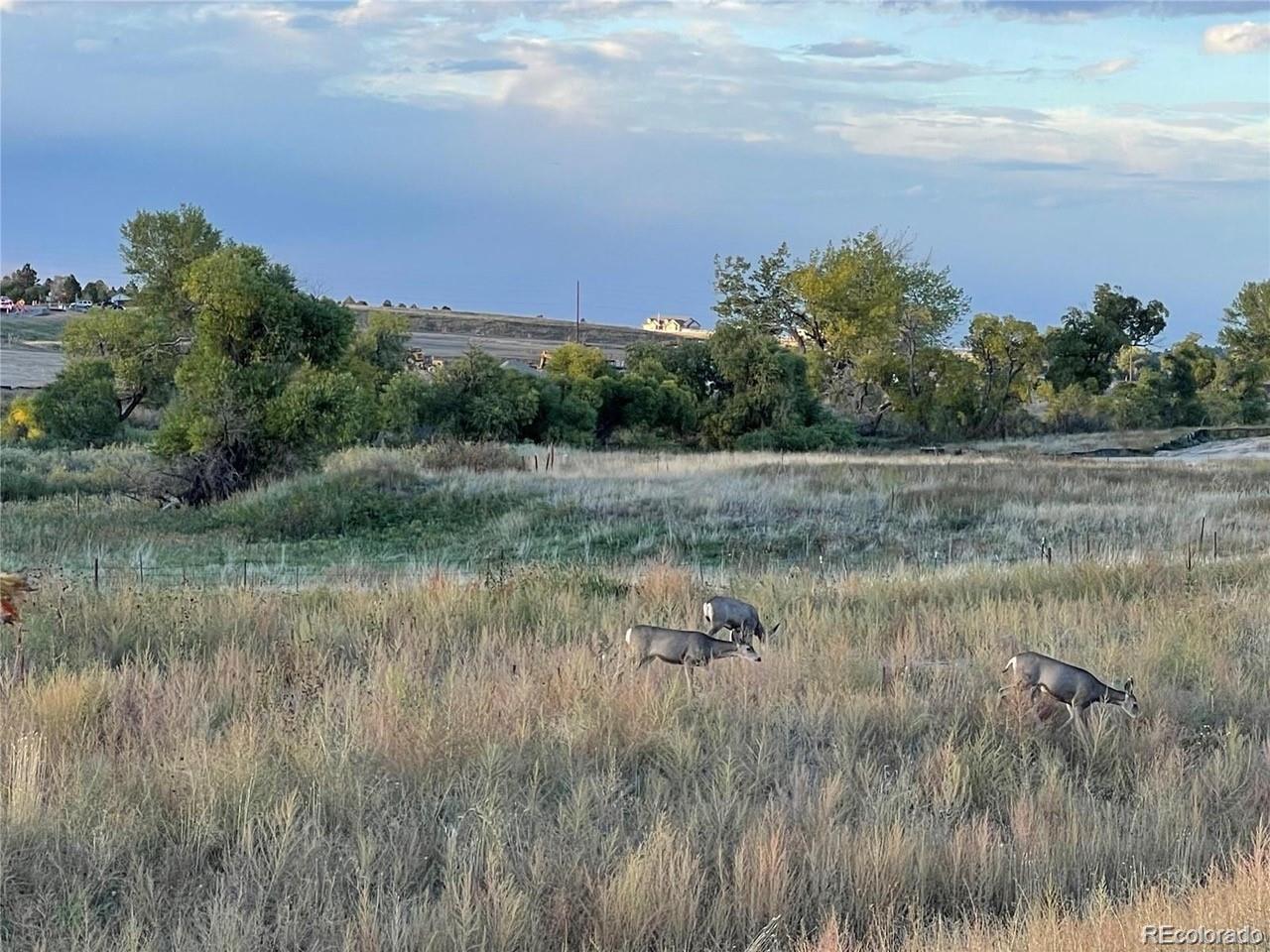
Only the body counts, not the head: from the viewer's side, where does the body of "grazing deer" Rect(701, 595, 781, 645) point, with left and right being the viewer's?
facing to the right of the viewer

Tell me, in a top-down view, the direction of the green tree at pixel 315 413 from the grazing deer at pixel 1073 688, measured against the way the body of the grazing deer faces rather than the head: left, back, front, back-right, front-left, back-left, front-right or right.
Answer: back-left

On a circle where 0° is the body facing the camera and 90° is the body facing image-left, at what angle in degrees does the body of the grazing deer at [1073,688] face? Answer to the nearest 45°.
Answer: approximately 270°

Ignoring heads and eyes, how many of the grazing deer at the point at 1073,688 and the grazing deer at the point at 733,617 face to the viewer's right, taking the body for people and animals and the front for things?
2

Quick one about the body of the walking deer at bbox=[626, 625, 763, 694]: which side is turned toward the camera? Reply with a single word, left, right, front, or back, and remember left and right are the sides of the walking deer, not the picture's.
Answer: right

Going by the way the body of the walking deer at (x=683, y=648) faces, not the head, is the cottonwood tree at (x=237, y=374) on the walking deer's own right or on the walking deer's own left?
on the walking deer's own left

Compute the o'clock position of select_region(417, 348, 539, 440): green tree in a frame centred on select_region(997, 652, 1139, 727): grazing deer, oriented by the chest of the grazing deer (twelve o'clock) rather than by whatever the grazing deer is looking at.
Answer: The green tree is roughly at 8 o'clock from the grazing deer.

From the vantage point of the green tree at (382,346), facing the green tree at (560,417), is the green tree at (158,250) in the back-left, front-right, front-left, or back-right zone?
back-right

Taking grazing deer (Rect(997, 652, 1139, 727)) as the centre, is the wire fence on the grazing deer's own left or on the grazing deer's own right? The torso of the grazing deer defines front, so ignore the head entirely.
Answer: on the grazing deer's own left

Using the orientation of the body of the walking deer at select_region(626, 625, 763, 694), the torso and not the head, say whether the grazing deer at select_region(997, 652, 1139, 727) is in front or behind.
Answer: in front

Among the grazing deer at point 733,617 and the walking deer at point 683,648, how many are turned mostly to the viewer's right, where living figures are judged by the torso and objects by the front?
2

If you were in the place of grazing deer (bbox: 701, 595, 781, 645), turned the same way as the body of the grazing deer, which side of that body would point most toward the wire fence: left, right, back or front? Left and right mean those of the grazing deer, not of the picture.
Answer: left

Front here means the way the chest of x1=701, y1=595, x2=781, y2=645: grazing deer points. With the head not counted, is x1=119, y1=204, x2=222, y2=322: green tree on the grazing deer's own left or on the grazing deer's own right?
on the grazing deer's own left

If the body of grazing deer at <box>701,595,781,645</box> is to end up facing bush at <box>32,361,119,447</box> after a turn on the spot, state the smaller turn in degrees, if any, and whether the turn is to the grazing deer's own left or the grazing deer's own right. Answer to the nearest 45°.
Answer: approximately 135° to the grazing deer's own left
